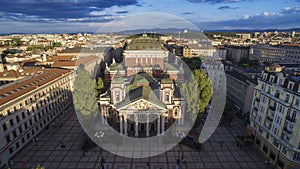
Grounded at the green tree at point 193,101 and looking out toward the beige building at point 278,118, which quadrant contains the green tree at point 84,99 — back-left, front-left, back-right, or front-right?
back-right

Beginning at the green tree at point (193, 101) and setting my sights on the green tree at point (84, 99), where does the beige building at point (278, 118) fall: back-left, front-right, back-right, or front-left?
back-left

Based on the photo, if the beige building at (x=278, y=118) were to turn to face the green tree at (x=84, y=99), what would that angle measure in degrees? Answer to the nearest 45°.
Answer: approximately 45° to its right

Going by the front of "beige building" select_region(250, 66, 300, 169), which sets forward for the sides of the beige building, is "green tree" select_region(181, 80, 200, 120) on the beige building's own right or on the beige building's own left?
on the beige building's own right

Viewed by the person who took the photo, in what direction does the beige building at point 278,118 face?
facing the viewer and to the left of the viewer
